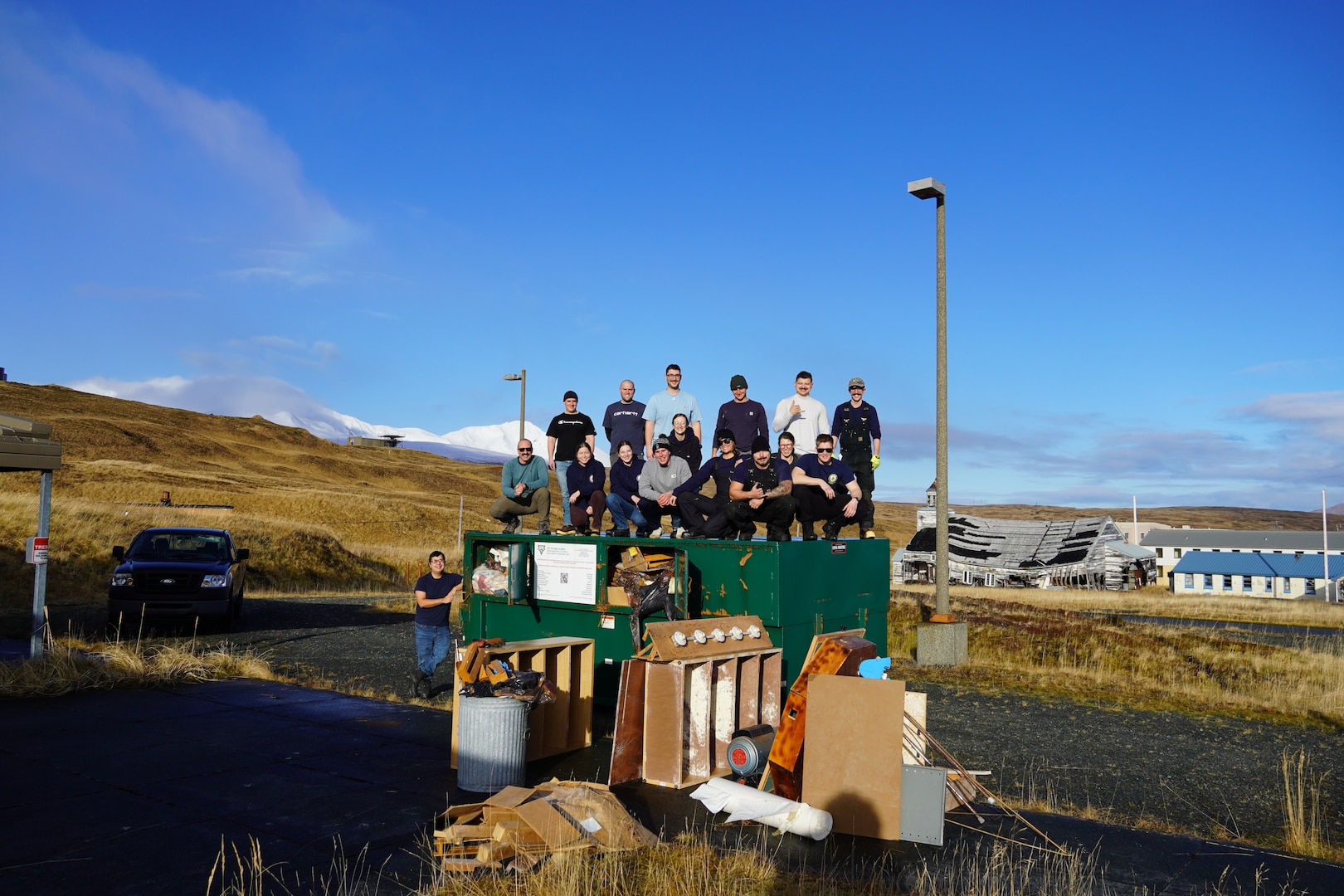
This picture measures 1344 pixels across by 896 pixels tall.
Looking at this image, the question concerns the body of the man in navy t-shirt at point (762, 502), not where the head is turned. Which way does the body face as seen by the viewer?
toward the camera

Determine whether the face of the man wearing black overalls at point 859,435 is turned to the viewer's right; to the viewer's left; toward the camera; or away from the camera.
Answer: toward the camera

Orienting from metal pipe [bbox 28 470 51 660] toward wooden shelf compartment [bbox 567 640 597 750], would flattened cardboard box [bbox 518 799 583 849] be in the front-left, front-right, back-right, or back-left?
front-right

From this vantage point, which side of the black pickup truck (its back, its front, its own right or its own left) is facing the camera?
front

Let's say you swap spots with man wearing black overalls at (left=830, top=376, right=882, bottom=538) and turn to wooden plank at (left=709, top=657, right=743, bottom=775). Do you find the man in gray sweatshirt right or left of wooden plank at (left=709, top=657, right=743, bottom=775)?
right

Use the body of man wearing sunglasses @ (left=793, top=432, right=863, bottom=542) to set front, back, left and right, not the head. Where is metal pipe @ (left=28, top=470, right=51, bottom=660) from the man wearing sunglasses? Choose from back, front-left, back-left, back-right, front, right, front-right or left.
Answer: right

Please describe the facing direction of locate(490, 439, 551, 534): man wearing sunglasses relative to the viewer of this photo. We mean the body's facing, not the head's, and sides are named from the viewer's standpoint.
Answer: facing the viewer

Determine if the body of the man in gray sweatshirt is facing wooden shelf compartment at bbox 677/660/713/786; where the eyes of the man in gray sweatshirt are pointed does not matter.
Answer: yes

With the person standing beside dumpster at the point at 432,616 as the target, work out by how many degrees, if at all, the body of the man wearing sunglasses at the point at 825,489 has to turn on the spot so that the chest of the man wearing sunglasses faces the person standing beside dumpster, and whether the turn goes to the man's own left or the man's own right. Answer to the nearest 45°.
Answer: approximately 90° to the man's own right

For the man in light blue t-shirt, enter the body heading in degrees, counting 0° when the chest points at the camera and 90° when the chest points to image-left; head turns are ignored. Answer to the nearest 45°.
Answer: approximately 0°

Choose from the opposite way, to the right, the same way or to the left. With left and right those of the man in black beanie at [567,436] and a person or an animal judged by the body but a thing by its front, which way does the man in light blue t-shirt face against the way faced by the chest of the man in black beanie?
the same way

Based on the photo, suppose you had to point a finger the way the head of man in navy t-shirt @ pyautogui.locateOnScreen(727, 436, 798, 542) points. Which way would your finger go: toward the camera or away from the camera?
toward the camera

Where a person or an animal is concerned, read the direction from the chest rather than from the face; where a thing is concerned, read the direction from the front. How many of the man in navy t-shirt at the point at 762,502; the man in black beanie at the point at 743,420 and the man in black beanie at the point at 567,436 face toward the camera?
3

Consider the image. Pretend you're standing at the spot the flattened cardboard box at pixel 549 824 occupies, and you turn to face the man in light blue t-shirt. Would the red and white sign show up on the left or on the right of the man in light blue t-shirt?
left

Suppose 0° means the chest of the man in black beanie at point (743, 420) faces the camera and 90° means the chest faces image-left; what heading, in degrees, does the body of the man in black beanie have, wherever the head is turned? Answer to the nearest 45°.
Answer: approximately 0°

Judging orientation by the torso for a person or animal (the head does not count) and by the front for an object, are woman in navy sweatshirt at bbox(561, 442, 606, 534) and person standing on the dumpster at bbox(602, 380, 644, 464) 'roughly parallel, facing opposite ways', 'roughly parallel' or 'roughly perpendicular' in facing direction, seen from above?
roughly parallel

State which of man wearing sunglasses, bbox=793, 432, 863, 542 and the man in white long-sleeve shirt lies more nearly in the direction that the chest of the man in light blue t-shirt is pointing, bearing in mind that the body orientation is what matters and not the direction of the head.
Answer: the man wearing sunglasses
